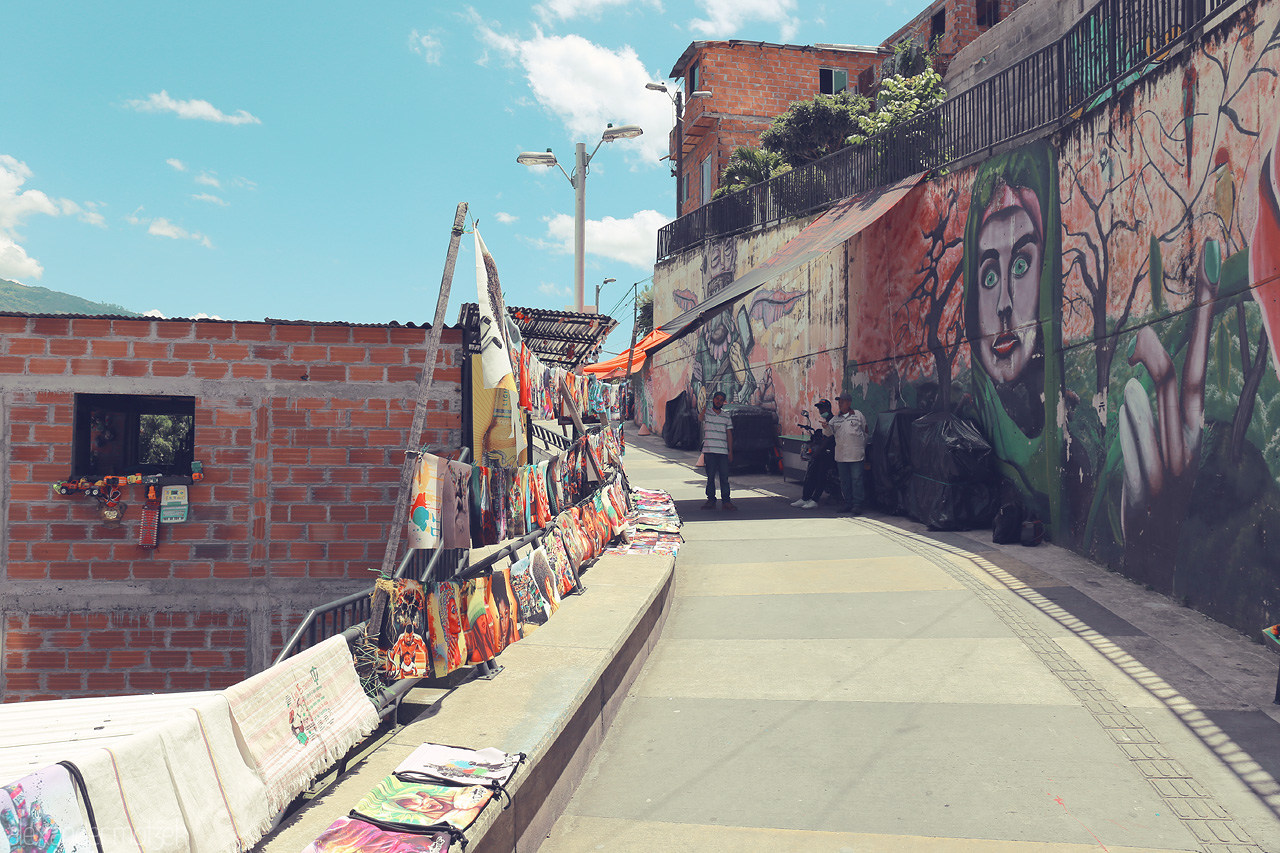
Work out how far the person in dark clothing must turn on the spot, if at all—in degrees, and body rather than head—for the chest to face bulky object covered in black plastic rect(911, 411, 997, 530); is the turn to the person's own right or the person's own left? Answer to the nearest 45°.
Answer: approximately 135° to the person's own left

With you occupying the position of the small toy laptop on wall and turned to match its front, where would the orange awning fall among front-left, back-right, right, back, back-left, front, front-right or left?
back-left

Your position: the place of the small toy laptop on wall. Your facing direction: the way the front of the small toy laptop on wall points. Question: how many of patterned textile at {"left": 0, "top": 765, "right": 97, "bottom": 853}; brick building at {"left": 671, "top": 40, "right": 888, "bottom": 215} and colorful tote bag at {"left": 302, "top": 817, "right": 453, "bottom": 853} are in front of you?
2

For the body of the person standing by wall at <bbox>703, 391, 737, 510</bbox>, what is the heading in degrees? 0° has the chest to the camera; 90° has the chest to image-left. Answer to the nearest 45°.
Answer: approximately 0°

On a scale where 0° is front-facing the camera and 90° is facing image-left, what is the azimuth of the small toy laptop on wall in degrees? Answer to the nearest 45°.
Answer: approximately 0°

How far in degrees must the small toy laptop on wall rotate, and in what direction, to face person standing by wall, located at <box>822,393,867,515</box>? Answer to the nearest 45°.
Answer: approximately 90° to its left

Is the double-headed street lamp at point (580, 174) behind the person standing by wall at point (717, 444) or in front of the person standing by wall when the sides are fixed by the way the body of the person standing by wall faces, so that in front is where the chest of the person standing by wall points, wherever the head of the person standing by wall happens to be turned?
behind

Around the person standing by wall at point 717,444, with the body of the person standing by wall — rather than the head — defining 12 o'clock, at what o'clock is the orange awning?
The orange awning is roughly at 5 o'clock from the person standing by wall.

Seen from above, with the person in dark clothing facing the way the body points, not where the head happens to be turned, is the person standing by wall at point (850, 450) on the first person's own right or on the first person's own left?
on the first person's own left
